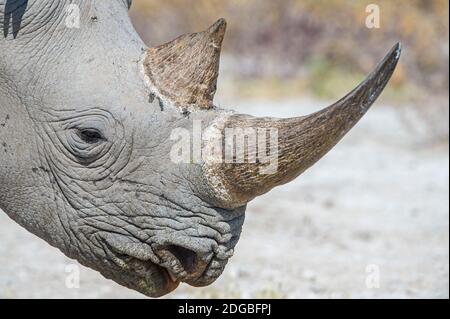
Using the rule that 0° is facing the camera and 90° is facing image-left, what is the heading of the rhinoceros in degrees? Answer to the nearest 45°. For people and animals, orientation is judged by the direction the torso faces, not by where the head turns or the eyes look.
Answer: approximately 270°
